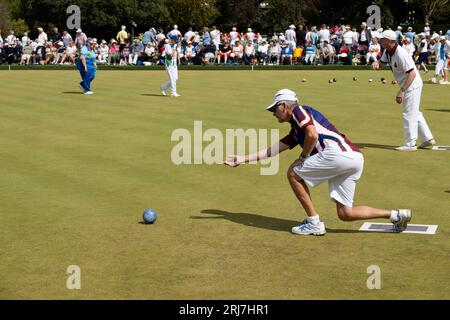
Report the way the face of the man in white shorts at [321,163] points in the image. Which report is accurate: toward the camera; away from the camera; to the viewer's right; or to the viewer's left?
to the viewer's left

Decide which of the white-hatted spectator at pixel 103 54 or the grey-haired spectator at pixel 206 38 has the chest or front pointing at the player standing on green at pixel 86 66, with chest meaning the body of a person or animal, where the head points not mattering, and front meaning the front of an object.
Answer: the white-hatted spectator at pixel 103 54

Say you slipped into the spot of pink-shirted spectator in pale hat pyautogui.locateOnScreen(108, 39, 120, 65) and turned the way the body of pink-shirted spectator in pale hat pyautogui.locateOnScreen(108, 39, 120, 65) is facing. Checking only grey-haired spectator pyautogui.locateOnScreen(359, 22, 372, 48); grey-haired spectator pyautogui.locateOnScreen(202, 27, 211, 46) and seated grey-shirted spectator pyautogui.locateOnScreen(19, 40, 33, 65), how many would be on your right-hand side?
1

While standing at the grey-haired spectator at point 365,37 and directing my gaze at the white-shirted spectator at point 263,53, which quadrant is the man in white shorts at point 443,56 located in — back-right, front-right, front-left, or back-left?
back-left

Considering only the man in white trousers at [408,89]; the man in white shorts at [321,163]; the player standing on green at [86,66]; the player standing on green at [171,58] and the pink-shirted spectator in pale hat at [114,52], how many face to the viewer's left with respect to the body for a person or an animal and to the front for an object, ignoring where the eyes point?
2

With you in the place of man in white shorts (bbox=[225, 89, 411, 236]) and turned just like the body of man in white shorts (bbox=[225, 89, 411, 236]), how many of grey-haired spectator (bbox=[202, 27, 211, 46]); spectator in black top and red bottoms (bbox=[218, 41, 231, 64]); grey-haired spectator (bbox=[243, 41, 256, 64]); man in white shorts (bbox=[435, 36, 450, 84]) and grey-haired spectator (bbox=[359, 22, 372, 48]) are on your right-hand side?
5

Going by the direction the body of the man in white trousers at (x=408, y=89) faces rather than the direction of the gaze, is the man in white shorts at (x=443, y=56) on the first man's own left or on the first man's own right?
on the first man's own right

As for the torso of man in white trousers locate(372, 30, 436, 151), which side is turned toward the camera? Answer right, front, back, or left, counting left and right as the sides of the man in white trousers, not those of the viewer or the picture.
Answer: left

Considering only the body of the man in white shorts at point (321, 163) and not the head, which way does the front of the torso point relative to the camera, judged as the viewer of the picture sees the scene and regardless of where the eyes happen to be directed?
to the viewer's left

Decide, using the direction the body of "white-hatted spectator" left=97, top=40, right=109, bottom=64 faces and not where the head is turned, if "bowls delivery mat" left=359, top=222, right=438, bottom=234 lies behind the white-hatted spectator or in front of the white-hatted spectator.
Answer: in front
